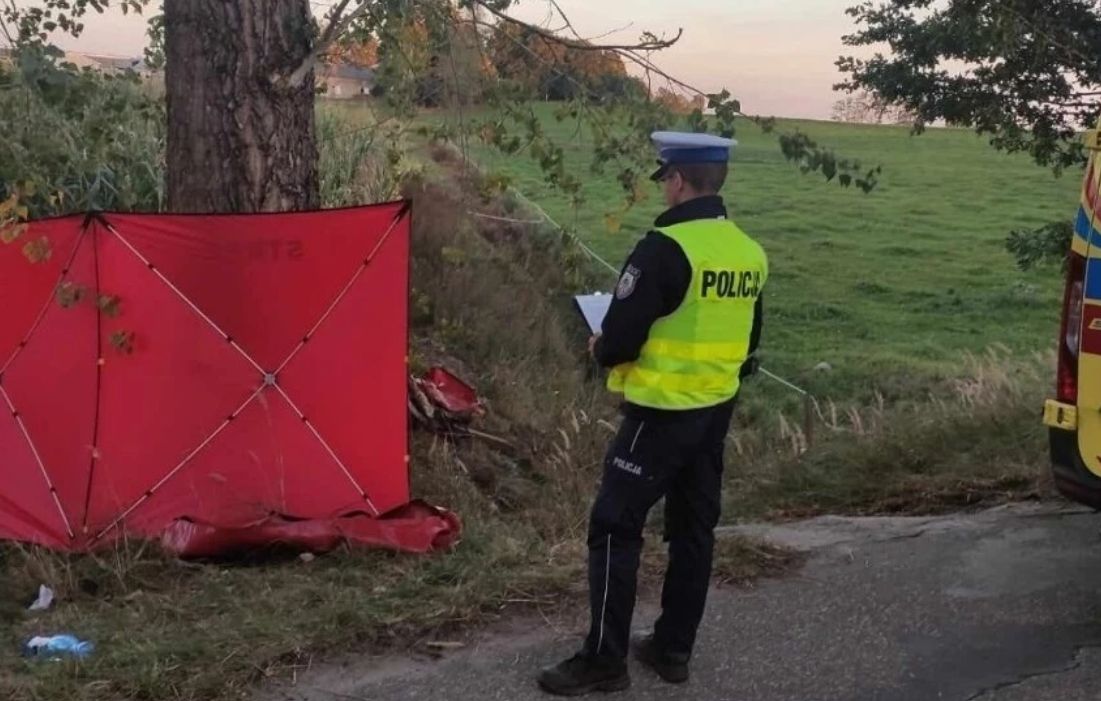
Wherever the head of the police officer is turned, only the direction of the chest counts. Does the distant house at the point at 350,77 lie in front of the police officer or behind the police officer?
in front

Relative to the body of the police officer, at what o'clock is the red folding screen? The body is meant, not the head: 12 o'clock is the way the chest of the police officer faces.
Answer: The red folding screen is roughly at 12 o'clock from the police officer.

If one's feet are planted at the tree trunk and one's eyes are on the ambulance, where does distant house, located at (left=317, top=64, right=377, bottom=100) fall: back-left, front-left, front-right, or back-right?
back-left

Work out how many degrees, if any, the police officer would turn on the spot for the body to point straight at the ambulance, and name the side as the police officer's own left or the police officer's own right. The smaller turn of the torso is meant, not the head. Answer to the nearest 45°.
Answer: approximately 135° to the police officer's own right

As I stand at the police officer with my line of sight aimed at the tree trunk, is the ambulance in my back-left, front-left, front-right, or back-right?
back-right

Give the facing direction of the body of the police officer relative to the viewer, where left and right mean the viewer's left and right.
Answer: facing away from the viewer and to the left of the viewer

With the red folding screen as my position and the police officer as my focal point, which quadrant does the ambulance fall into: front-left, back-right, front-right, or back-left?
front-left

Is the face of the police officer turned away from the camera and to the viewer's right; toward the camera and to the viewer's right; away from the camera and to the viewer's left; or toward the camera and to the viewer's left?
away from the camera and to the viewer's left

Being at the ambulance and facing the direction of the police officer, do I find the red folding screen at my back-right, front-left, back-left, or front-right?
front-right

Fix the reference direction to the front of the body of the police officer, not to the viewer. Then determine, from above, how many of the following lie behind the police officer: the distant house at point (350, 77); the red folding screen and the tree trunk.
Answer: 0
